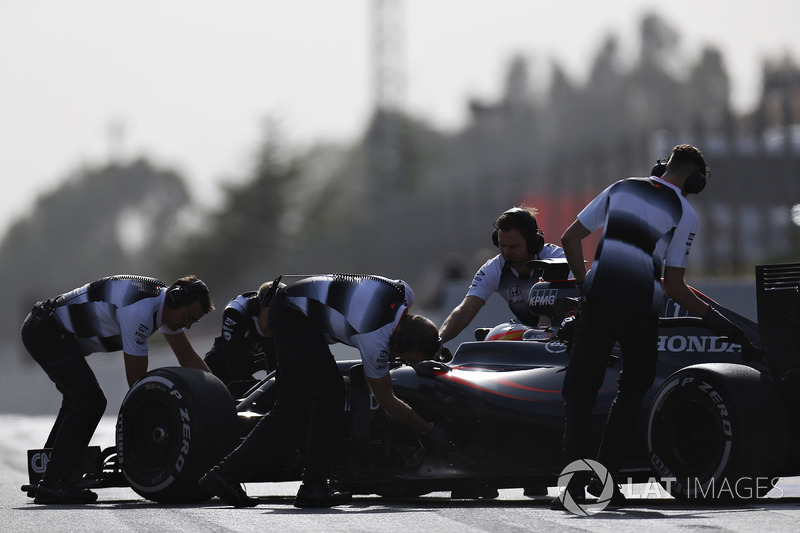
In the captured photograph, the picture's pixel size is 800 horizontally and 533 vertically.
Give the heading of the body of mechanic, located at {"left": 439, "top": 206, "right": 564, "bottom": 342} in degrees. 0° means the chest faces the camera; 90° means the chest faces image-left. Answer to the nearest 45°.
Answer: approximately 45°

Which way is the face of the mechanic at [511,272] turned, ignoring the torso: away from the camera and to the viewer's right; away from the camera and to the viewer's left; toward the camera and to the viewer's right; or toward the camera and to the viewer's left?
toward the camera and to the viewer's left

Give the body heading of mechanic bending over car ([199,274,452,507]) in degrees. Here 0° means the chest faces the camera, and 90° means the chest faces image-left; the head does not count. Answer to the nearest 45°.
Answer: approximately 270°

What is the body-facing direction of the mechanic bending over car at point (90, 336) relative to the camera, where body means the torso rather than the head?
to the viewer's right

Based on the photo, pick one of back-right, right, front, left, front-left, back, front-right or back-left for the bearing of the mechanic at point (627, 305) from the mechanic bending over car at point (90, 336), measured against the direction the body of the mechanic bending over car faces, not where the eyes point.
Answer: front-right

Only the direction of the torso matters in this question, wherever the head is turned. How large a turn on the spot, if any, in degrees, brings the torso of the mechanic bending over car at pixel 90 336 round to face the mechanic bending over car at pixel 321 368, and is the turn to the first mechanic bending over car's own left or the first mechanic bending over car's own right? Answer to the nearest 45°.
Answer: approximately 45° to the first mechanic bending over car's own right

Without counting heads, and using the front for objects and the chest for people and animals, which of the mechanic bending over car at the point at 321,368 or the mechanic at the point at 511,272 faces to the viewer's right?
the mechanic bending over car

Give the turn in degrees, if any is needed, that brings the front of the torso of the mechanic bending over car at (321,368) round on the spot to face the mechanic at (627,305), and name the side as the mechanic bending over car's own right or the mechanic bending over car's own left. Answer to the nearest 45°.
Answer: approximately 45° to the mechanic bending over car's own right

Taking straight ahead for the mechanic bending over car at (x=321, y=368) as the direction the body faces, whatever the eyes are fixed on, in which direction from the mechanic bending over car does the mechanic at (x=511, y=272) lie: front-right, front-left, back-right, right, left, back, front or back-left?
front-left

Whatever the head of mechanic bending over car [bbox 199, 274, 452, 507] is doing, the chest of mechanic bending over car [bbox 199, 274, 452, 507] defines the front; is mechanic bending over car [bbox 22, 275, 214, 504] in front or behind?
behind

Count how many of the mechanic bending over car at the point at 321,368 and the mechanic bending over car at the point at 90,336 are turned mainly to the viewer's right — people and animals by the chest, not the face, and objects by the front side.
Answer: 2

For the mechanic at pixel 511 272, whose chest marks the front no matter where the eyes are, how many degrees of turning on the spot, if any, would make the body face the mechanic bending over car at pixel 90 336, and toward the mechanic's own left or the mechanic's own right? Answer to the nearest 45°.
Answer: approximately 45° to the mechanic's own right
